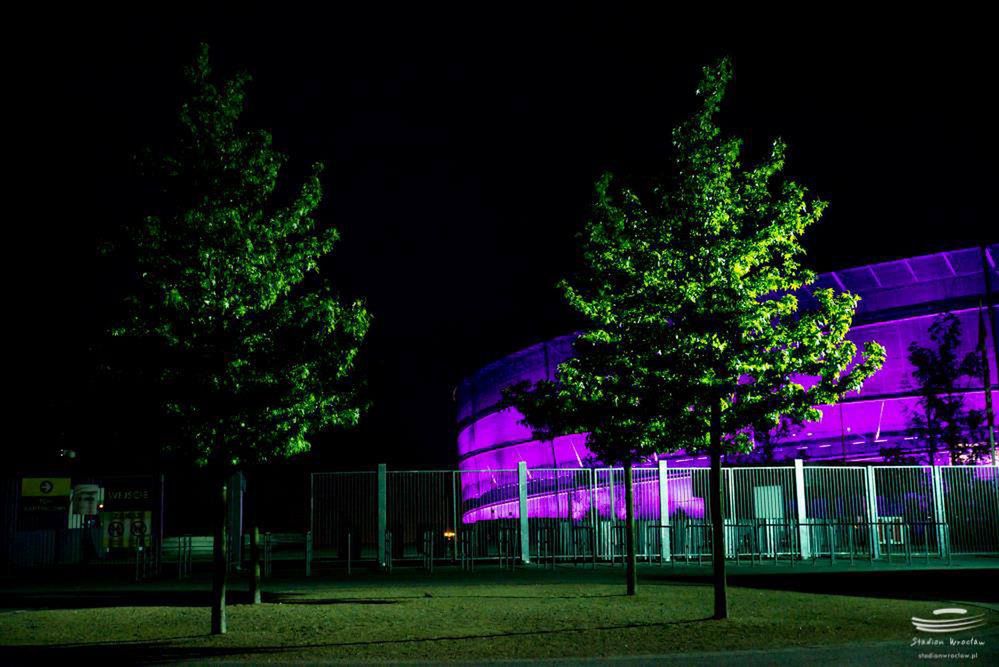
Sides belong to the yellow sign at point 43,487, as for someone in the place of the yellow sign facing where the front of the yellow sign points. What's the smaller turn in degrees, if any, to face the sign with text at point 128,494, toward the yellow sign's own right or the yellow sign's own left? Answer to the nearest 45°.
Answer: approximately 90° to the yellow sign's own left

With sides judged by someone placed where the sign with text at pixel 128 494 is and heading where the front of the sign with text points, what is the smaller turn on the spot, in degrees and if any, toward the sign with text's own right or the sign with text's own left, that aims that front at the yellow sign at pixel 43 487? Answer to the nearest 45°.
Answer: approximately 90° to the sign with text's own right

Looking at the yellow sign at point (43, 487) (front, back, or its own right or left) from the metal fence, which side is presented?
left

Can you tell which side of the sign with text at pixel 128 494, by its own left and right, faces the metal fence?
left

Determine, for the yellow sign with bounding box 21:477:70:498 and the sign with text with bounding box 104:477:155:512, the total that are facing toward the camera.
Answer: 2

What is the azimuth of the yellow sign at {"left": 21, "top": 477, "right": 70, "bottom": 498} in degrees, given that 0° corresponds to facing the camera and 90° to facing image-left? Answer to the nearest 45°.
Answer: approximately 0°
